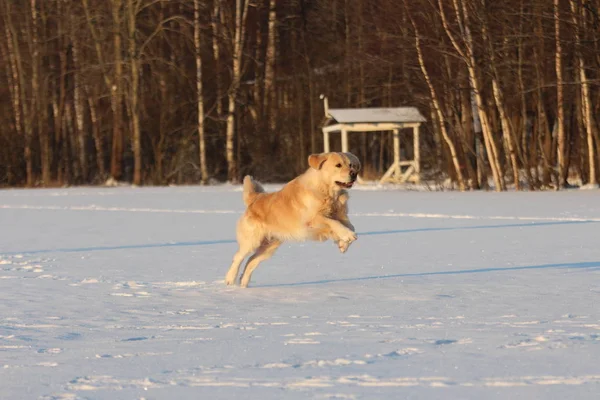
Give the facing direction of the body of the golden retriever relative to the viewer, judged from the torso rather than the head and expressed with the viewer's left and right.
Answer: facing to the right of the viewer

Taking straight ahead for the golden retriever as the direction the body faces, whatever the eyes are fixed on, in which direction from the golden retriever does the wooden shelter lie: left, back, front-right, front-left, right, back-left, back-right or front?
left
